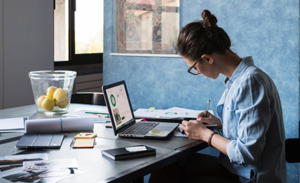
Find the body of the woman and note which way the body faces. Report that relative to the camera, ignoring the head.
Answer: to the viewer's left

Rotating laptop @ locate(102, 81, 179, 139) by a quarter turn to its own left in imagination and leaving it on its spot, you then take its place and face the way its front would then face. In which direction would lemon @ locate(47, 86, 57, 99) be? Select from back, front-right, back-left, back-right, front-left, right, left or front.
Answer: front-left

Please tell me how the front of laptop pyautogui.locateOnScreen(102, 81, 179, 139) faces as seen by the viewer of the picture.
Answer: facing to the right of the viewer

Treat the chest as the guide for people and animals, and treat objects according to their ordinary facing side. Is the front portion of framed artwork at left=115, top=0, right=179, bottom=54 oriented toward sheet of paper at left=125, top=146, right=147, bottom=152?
yes

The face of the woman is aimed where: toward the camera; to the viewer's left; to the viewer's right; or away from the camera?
to the viewer's left

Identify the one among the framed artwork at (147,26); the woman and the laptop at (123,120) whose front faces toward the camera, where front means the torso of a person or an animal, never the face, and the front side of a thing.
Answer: the framed artwork

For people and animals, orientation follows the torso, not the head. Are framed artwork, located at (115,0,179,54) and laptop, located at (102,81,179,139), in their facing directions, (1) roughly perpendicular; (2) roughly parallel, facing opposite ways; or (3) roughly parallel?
roughly perpendicular

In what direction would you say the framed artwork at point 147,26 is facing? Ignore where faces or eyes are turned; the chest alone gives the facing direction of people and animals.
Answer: toward the camera

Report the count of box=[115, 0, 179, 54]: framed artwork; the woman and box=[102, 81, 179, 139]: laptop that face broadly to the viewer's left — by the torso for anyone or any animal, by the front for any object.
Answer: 1

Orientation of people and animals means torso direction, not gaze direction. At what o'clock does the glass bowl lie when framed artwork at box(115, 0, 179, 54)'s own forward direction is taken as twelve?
The glass bowl is roughly at 1 o'clock from the framed artwork.

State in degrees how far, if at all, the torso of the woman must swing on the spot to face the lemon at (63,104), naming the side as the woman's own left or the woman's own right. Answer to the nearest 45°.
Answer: approximately 45° to the woman's own right

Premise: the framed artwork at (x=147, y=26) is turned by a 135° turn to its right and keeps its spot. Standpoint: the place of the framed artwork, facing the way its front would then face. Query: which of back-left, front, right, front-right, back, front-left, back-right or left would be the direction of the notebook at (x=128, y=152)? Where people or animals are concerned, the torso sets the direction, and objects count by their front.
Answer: back-left

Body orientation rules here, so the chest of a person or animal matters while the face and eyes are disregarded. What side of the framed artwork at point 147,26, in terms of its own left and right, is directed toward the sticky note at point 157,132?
front

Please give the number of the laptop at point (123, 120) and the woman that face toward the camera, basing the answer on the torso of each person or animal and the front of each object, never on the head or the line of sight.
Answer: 0

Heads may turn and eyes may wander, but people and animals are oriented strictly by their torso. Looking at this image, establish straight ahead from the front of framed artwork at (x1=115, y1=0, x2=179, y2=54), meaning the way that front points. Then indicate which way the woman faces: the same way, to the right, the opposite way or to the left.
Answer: to the right
